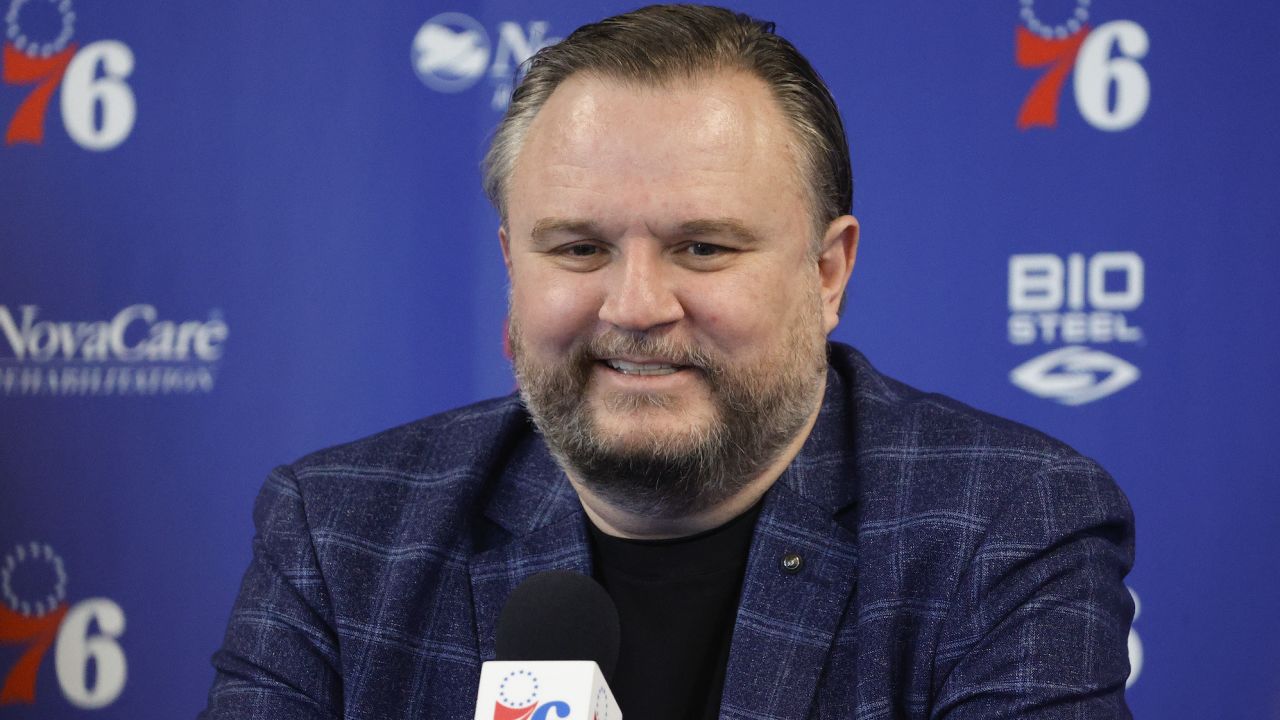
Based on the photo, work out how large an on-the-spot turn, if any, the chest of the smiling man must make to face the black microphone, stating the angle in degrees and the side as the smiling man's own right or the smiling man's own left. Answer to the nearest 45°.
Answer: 0° — they already face it

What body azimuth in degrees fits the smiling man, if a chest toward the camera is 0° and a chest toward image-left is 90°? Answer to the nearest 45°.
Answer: approximately 0°
